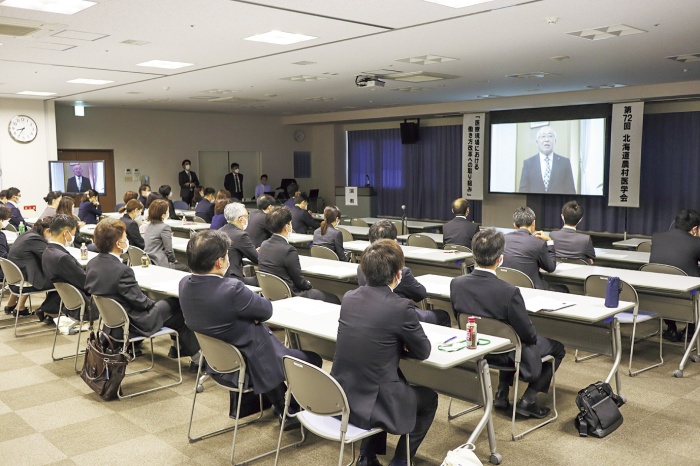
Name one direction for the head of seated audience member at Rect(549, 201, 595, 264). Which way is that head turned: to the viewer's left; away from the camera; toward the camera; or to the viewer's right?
away from the camera

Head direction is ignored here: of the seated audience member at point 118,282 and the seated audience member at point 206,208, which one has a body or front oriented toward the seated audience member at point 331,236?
the seated audience member at point 118,282

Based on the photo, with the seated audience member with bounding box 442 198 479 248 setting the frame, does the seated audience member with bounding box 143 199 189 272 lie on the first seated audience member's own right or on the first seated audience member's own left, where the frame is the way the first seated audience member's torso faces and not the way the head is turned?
on the first seated audience member's own left

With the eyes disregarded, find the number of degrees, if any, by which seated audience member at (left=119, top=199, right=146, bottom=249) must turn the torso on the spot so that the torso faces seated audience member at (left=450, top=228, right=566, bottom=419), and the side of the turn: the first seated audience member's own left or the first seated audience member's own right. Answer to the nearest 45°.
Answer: approximately 90° to the first seated audience member's own right

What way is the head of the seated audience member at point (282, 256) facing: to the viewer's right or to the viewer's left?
to the viewer's right

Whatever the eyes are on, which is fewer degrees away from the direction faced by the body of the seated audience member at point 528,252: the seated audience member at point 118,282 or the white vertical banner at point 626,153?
the white vertical banner

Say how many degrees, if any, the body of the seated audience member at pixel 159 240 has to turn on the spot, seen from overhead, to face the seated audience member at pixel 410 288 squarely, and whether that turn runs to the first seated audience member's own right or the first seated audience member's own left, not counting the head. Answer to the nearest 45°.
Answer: approximately 90° to the first seated audience member's own right

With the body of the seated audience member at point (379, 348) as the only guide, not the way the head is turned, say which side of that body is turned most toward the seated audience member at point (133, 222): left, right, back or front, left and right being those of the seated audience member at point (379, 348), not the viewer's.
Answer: left

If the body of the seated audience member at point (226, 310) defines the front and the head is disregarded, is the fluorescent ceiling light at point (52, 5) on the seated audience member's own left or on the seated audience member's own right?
on the seated audience member's own left

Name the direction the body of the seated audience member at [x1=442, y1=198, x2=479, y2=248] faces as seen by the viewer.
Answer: away from the camera

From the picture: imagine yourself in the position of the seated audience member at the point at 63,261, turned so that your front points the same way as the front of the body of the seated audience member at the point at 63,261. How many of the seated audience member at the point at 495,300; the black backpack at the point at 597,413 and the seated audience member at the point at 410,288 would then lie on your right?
3

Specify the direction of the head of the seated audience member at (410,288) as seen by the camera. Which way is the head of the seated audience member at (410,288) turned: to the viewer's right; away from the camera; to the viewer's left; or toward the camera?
away from the camera

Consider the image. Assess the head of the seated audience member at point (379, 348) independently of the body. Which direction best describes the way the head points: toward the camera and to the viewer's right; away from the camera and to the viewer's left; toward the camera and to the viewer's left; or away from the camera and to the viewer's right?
away from the camera and to the viewer's right

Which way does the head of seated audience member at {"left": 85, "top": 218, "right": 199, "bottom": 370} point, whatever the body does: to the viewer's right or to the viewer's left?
to the viewer's right
